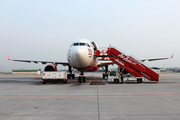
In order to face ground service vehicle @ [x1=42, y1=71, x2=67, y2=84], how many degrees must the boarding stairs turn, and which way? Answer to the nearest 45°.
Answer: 0° — it already faces it

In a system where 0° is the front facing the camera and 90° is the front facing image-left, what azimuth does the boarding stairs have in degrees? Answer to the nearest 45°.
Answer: approximately 90°
